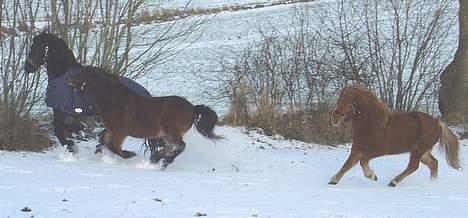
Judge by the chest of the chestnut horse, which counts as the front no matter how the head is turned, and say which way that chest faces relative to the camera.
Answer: to the viewer's left

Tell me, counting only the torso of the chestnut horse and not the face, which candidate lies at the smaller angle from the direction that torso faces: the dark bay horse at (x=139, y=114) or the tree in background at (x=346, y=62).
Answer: the dark bay horse

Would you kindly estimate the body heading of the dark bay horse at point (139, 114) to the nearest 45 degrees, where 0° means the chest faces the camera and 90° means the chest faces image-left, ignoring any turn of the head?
approximately 90°

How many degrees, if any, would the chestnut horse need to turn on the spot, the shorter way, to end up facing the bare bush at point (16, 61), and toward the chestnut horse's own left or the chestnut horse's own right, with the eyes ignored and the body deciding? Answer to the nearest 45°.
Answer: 0° — it already faces it

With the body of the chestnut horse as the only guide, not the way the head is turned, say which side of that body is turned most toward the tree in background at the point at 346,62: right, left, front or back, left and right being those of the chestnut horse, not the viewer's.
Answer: right

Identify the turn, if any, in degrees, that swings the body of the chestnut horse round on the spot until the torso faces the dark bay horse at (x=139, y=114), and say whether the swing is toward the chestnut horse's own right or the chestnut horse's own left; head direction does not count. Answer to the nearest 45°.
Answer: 0° — it already faces it

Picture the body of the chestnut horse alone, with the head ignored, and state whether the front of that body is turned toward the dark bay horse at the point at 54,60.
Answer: yes

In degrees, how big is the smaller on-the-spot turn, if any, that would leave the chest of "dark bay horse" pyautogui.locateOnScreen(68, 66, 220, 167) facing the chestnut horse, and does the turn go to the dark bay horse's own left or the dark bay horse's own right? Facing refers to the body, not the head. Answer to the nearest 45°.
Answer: approximately 180°

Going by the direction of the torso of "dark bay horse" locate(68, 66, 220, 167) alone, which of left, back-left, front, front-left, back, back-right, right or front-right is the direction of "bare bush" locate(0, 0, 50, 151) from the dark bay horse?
front-right

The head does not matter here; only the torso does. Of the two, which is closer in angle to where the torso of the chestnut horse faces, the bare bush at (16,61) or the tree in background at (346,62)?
the bare bush

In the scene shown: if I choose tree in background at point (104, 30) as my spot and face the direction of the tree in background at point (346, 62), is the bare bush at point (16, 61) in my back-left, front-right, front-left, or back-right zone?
back-right

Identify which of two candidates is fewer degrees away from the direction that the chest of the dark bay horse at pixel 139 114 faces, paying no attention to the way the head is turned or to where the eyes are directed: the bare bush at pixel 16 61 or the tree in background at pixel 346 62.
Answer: the bare bush
